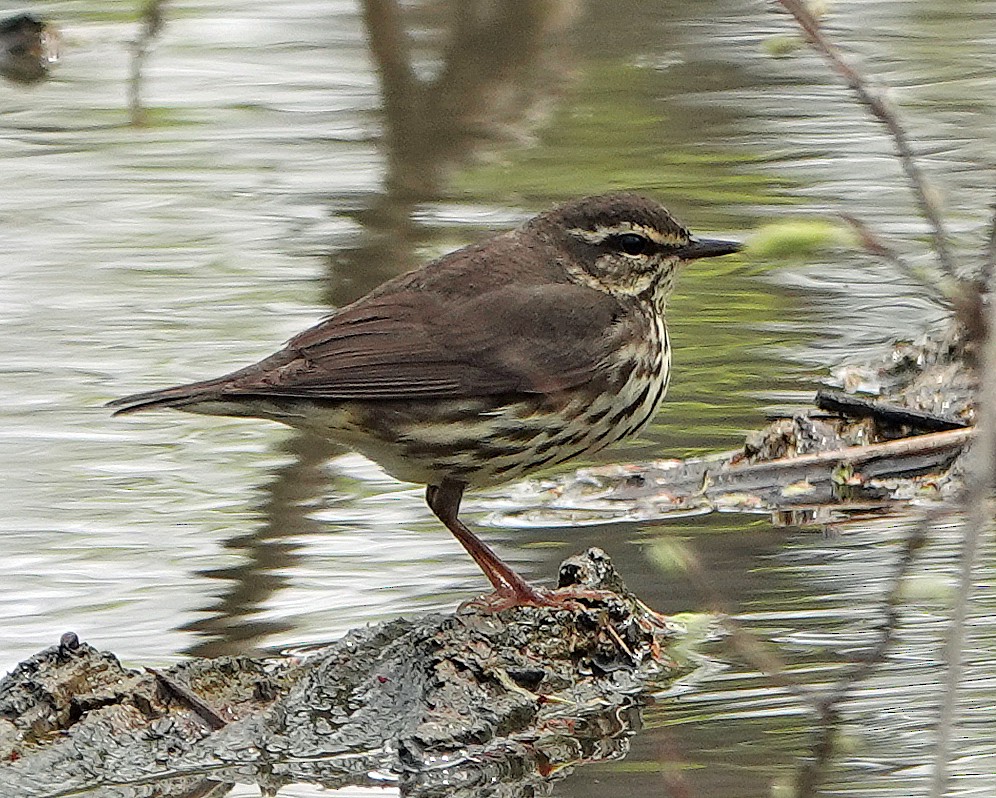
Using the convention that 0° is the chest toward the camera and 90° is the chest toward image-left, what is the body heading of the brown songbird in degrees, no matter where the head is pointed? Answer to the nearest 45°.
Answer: approximately 270°

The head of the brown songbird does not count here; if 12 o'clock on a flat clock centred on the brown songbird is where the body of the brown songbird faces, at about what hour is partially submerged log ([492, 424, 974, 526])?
The partially submerged log is roughly at 11 o'clock from the brown songbird.
